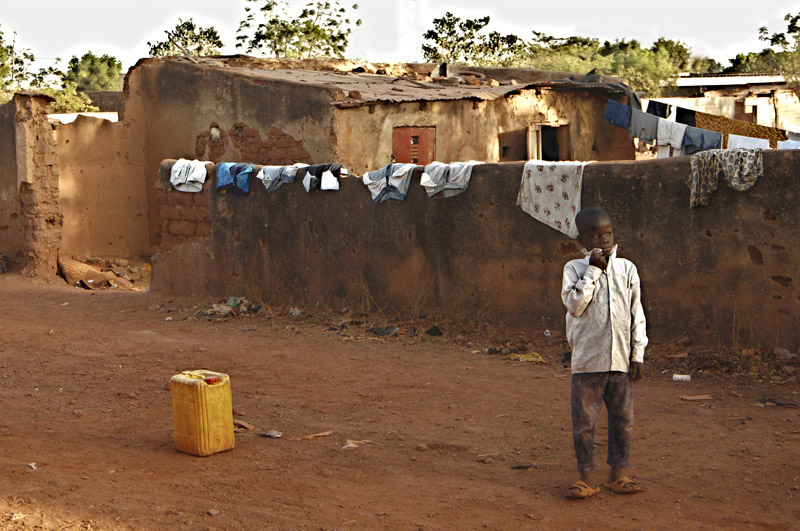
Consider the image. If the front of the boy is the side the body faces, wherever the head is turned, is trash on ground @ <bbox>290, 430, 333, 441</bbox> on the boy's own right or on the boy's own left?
on the boy's own right

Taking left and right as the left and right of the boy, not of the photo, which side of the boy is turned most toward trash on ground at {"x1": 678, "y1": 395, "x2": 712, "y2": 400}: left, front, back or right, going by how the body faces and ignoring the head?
back

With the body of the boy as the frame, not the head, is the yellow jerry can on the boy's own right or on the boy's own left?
on the boy's own right

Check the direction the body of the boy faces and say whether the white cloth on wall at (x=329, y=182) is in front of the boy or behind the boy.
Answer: behind

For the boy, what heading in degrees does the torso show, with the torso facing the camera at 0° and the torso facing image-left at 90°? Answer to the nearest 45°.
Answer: approximately 0°

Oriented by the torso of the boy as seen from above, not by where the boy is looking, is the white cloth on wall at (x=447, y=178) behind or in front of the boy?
behind

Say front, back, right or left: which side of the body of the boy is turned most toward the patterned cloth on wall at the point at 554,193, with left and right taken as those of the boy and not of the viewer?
back

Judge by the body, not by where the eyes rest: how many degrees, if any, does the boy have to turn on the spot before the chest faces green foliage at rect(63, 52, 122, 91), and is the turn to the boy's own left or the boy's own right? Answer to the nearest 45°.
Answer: approximately 135° to the boy's own right

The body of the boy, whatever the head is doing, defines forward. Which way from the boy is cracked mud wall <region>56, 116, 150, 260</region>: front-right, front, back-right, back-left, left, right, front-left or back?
back-right

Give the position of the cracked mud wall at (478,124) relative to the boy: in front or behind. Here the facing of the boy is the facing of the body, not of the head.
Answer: behind

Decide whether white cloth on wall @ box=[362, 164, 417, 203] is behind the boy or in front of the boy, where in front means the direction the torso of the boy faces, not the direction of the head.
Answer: behind
